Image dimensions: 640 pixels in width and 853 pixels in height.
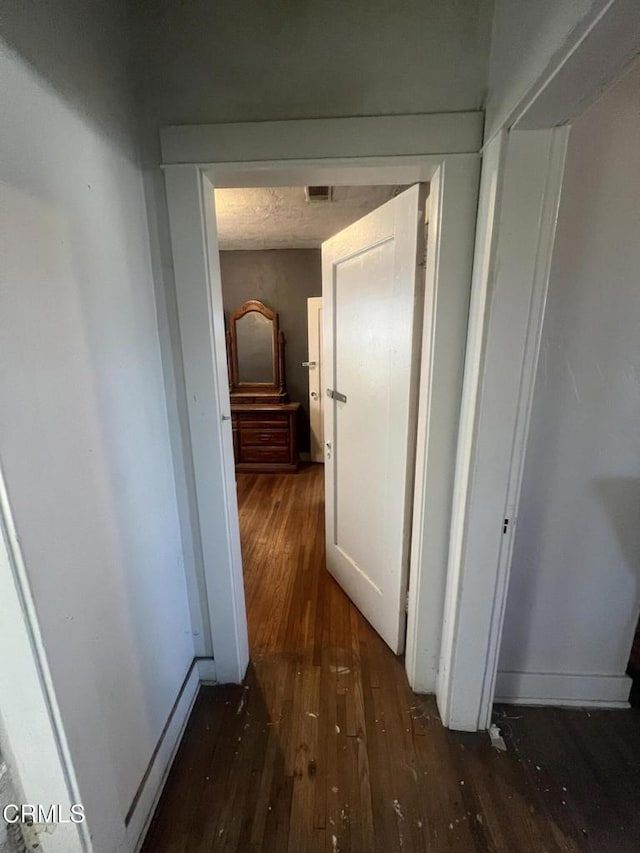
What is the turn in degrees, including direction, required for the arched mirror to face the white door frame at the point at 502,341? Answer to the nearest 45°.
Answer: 0° — it already faces it

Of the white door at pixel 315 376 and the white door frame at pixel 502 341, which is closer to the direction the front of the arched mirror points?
the white door frame

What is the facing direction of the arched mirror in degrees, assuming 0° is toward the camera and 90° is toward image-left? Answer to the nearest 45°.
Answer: approximately 0°

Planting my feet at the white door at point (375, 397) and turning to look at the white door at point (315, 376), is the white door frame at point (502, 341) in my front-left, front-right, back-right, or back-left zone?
back-right

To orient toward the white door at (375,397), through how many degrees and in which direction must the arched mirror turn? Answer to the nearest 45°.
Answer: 0° — it already faces it

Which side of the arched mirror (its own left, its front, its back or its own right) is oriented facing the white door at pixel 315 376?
left
